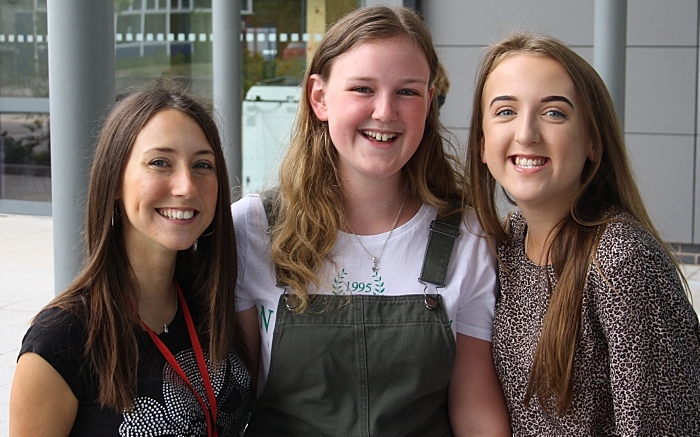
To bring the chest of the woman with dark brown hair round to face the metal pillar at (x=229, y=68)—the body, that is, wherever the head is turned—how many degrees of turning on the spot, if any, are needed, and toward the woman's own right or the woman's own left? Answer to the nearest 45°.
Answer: approximately 135° to the woman's own left

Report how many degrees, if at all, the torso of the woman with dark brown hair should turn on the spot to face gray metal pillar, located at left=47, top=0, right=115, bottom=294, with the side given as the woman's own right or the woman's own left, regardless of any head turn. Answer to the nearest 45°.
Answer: approximately 135° to the woman's own left

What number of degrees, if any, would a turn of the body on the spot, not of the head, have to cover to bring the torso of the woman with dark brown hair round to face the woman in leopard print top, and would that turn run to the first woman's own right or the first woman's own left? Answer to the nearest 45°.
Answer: approximately 45° to the first woman's own left
